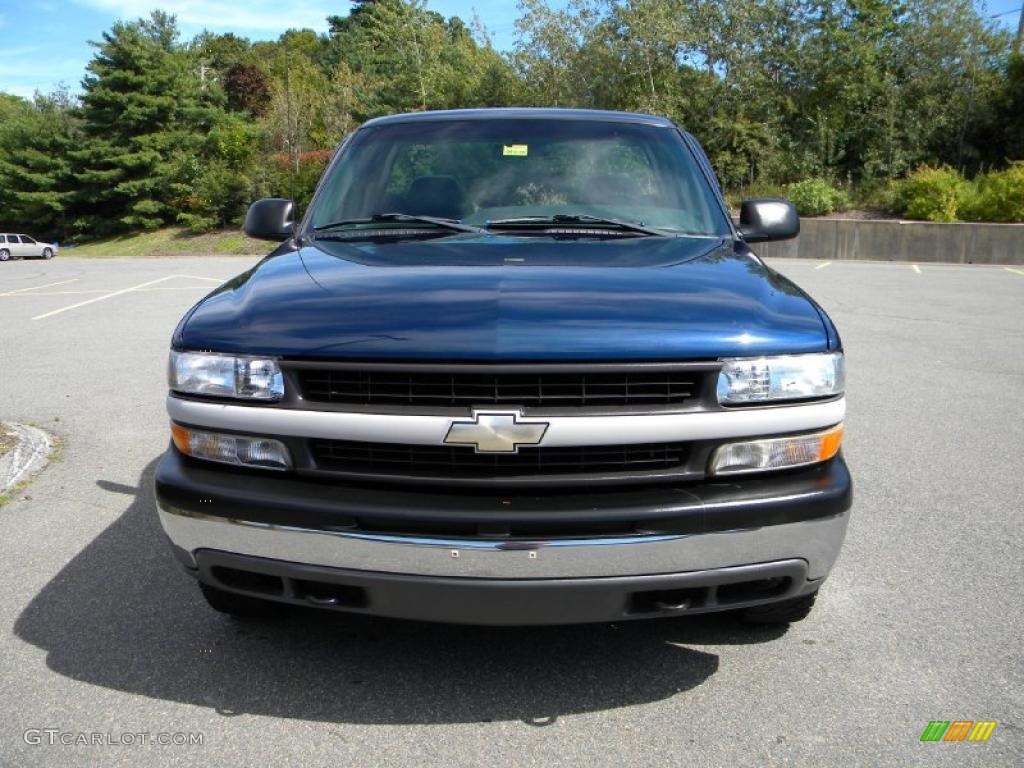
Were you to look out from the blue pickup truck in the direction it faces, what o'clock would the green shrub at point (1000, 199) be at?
The green shrub is roughly at 7 o'clock from the blue pickup truck.

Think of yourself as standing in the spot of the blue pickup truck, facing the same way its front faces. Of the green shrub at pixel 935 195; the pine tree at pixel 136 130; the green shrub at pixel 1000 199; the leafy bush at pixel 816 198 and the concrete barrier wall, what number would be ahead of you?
0

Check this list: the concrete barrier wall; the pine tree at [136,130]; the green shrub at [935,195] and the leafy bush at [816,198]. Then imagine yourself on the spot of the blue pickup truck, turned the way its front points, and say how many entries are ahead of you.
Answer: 0

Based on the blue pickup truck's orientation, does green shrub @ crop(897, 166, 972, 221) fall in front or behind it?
behind

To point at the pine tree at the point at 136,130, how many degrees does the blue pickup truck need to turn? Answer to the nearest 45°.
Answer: approximately 180°

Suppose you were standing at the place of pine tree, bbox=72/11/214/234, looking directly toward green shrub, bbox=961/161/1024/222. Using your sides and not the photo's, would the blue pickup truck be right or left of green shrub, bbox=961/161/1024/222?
right

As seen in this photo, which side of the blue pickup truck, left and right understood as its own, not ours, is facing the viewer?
front

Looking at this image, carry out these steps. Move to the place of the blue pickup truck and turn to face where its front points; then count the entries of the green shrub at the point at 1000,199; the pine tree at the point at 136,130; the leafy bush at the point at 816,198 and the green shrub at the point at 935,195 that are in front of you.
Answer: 0

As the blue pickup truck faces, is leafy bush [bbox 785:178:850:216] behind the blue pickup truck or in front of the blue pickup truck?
behind

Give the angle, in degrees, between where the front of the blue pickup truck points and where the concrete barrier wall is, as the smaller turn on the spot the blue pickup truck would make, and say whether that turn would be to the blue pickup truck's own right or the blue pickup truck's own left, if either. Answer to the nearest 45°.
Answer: approximately 135° to the blue pickup truck's own left
